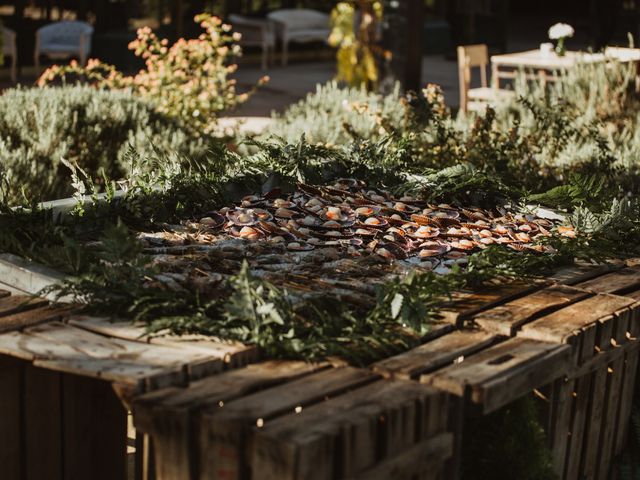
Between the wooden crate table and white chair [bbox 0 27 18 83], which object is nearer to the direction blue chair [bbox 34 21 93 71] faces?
the wooden crate table

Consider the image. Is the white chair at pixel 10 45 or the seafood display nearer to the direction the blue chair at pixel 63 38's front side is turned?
the seafood display

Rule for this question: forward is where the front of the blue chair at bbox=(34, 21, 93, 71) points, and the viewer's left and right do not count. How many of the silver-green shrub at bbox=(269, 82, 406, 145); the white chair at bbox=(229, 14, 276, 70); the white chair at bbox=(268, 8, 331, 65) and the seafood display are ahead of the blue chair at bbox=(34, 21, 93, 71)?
2

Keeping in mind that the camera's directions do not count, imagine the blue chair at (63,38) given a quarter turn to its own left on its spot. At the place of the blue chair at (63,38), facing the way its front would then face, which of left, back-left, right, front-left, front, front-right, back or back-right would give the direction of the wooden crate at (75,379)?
right

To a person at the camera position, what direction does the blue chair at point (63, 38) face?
facing the viewer

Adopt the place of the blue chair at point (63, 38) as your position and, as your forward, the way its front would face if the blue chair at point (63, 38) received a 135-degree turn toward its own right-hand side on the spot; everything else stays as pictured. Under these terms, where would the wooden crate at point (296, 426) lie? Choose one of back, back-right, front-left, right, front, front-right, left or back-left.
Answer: back-left

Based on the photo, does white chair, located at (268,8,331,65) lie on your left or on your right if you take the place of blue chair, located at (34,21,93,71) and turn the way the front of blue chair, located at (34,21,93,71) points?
on your left

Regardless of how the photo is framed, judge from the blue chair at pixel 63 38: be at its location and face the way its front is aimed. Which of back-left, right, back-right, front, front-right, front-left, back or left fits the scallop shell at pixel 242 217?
front

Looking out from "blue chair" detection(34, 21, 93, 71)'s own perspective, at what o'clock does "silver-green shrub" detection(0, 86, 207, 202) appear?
The silver-green shrub is roughly at 12 o'clock from the blue chair.

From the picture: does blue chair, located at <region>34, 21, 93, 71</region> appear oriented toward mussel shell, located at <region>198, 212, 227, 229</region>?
yes

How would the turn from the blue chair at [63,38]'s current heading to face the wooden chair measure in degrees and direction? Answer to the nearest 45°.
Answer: approximately 45° to its left

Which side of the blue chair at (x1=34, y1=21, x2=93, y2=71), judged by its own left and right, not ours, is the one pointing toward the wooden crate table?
front

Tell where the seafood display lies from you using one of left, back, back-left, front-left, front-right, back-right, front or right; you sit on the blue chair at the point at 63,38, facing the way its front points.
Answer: front

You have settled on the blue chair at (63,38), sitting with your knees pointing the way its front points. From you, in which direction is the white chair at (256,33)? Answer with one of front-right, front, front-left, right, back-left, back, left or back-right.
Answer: back-left
